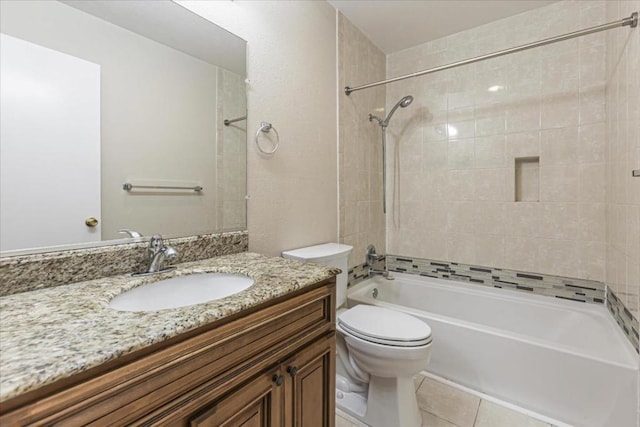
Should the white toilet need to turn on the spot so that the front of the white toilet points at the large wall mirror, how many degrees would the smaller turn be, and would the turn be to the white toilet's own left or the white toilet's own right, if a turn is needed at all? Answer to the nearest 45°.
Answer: approximately 90° to the white toilet's own right

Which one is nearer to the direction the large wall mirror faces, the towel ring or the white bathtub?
the white bathtub

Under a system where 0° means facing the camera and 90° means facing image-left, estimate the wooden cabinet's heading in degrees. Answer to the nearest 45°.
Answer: approximately 315°

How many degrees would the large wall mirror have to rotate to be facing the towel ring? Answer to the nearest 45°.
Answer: approximately 45° to its left

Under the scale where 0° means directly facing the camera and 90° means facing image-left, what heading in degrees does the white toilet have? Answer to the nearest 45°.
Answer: approximately 315°

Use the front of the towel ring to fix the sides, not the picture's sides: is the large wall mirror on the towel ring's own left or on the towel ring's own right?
on the towel ring's own right

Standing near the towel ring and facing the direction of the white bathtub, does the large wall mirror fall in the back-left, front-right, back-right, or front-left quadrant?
back-right

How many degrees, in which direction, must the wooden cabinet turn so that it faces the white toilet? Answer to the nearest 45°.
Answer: approximately 90° to its left

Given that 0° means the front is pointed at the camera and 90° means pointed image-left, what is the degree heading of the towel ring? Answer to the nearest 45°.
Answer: approximately 315°

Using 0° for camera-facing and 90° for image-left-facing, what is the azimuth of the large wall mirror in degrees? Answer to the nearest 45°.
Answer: approximately 315°
